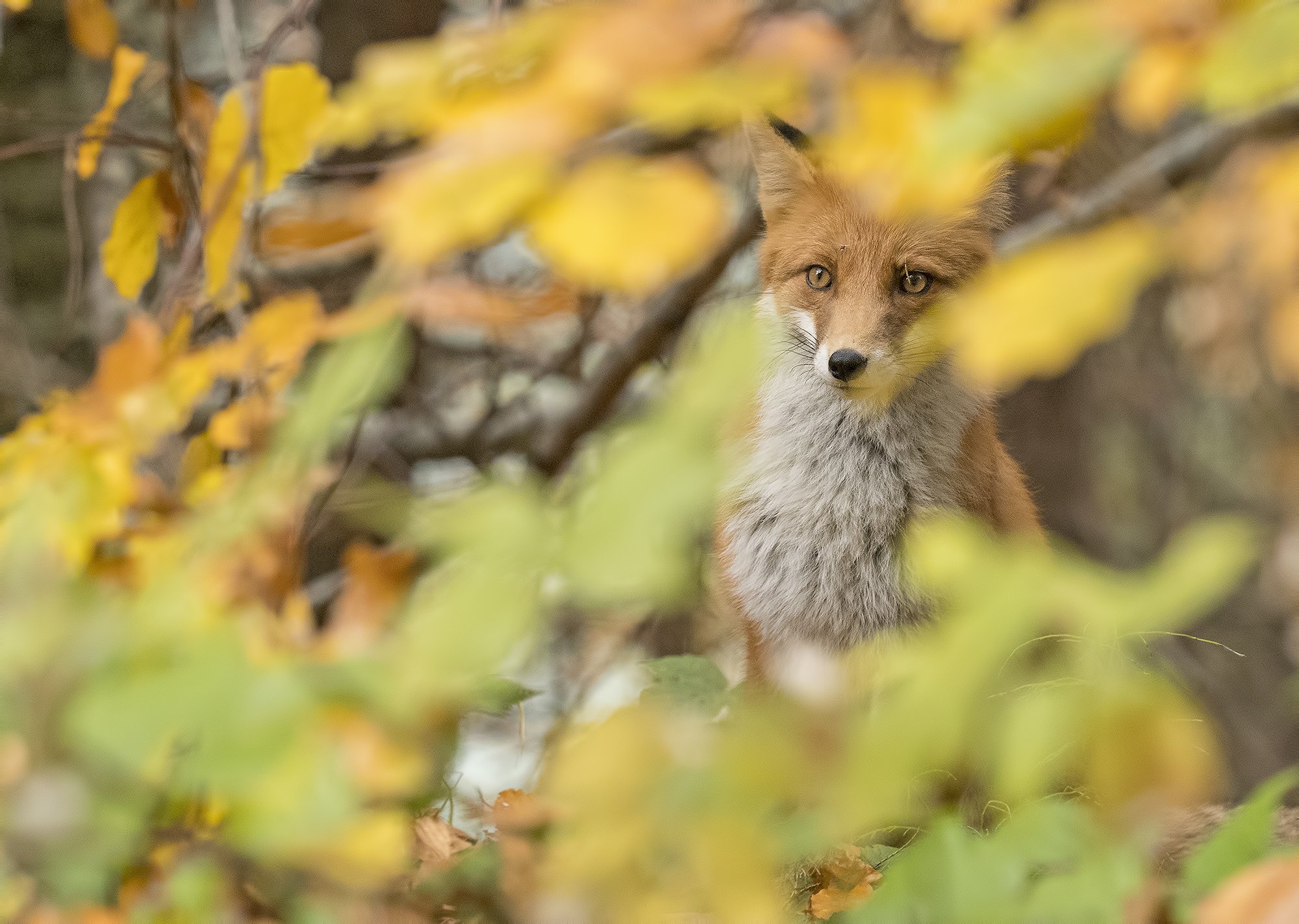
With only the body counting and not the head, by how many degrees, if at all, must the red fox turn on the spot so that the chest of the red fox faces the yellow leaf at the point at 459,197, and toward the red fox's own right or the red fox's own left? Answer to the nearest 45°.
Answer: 0° — it already faces it

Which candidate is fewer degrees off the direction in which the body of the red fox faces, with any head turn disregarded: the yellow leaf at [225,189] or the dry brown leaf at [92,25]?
the yellow leaf

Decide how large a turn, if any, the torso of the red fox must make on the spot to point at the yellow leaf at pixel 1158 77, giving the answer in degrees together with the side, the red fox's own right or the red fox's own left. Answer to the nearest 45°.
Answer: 0° — it already faces it

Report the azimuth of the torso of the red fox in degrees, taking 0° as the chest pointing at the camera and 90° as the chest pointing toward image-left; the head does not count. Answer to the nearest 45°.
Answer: approximately 0°

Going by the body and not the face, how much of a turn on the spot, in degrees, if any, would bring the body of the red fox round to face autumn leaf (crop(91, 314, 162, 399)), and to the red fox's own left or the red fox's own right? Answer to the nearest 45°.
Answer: approximately 45° to the red fox's own right

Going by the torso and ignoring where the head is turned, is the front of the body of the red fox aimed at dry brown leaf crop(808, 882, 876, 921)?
yes

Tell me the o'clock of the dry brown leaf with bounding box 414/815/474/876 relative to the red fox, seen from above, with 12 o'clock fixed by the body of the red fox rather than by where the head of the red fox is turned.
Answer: The dry brown leaf is roughly at 1 o'clock from the red fox.
